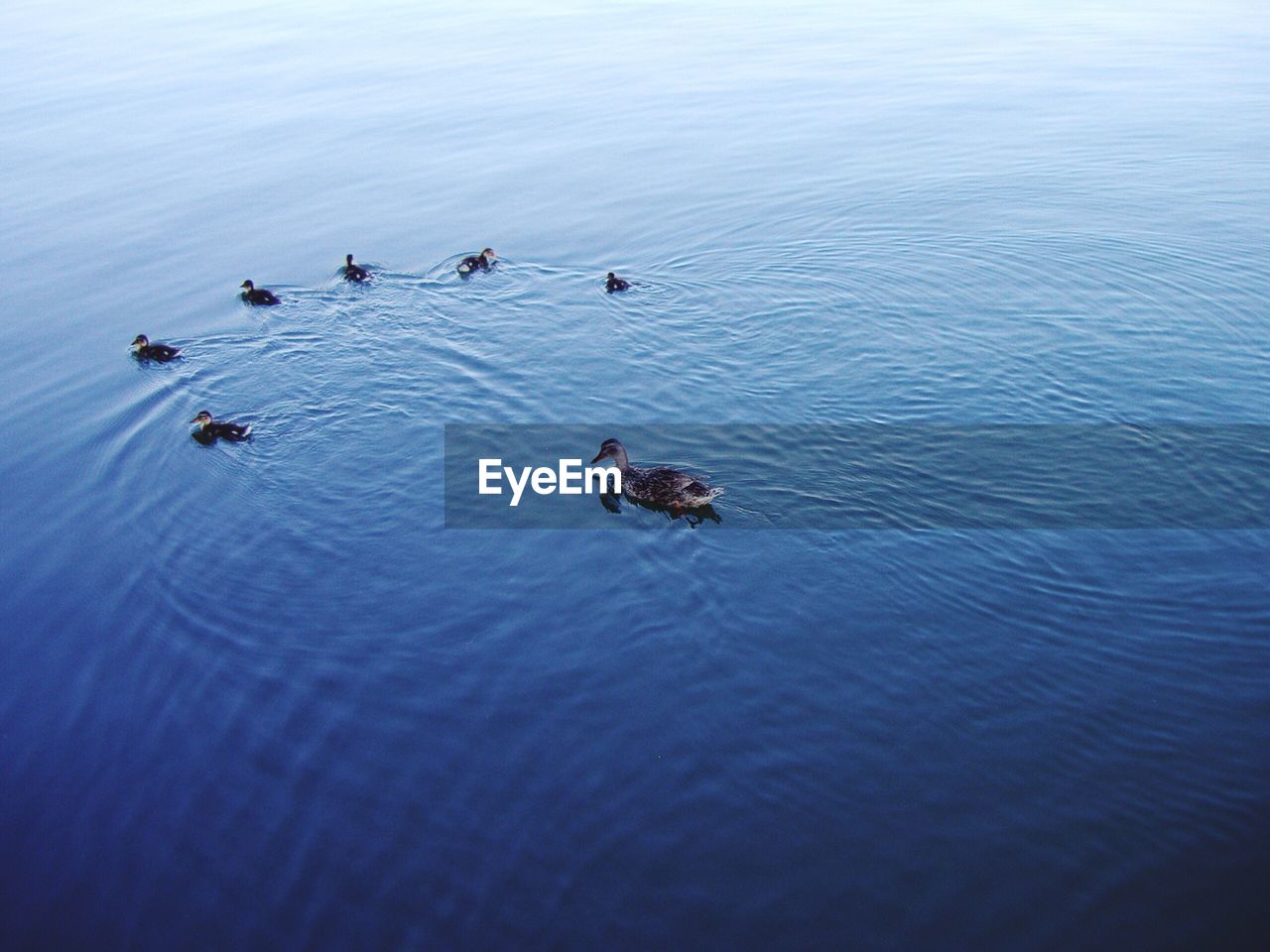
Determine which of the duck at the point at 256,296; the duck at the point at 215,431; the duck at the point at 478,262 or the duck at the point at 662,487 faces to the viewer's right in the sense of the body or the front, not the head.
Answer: the duck at the point at 478,262

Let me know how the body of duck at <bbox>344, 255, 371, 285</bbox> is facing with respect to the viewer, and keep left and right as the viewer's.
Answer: facing to the left of the viewer

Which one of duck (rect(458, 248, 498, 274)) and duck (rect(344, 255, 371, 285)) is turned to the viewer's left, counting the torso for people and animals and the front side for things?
duck (rect(344, 255, 371, 285))

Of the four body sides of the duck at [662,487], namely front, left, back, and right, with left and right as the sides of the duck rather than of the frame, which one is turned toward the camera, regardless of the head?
left

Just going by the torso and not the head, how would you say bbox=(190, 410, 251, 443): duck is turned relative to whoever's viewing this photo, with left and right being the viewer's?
facing to the left of the viewer

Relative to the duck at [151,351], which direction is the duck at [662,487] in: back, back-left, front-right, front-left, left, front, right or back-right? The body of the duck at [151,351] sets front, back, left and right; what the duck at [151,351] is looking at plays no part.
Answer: back-left

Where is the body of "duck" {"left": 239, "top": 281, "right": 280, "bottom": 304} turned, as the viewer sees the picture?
to the viewer's left

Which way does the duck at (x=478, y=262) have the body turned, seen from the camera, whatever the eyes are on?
to the viewer's right

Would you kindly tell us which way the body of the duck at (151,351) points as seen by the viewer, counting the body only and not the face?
to the viewer's left
